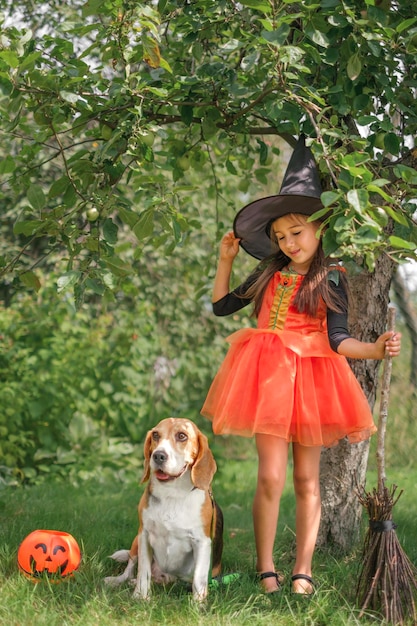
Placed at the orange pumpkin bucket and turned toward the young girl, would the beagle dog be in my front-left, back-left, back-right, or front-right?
front-right

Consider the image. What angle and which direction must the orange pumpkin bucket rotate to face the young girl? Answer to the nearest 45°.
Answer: approximately 90° to its left

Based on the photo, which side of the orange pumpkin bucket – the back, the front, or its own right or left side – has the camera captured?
front

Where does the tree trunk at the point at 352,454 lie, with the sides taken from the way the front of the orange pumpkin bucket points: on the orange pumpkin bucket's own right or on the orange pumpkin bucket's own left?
on the orange pumpkin bucket's own left

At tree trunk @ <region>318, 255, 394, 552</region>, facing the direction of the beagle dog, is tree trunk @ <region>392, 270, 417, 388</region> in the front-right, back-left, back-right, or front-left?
back-right
